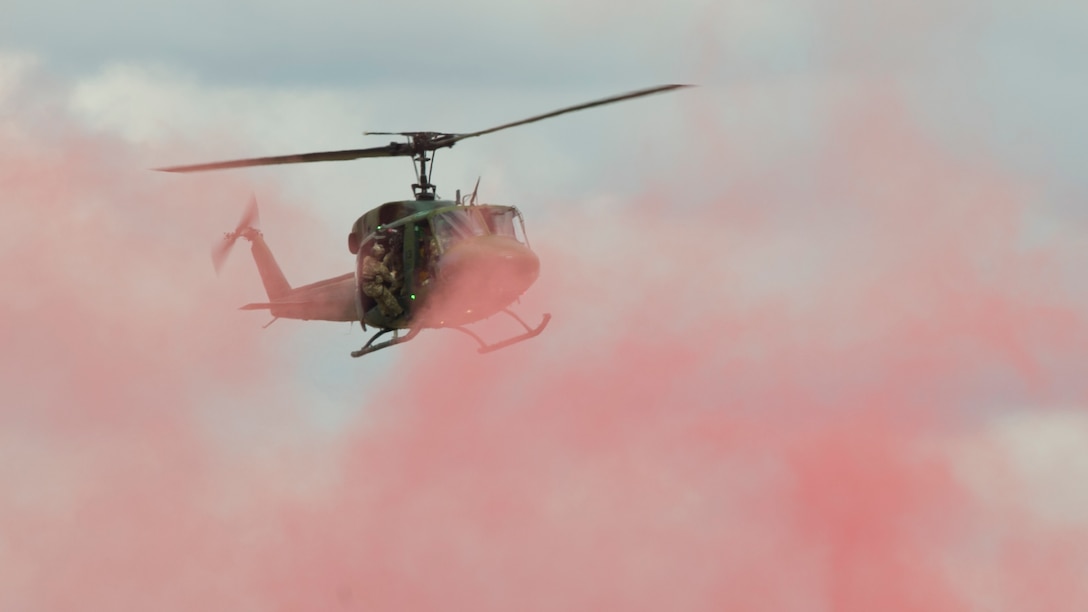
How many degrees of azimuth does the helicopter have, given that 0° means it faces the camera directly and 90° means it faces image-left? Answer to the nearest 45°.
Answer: approximately 315°

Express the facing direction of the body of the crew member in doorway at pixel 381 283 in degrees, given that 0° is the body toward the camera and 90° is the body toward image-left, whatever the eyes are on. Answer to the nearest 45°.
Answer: approximately 315°
